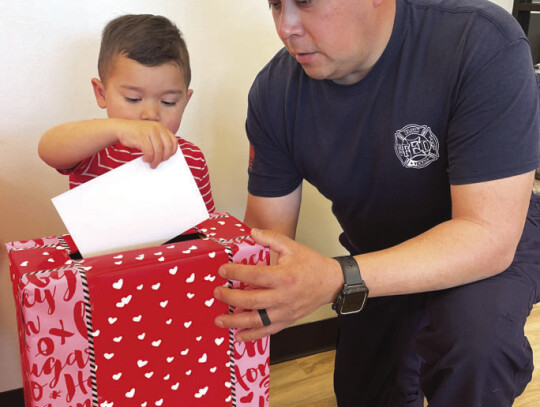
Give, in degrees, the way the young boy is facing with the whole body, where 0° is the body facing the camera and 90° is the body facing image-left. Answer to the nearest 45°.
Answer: approximately 0°

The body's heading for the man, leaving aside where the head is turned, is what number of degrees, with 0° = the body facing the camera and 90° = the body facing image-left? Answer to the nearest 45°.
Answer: approximately 45°
